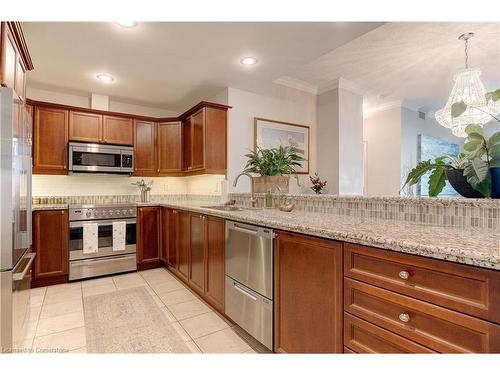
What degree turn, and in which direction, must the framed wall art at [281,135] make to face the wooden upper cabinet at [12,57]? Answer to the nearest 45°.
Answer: approximately 90° to its right

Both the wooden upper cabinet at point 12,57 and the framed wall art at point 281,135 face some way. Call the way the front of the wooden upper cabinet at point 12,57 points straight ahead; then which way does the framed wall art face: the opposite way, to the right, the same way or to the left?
to the right

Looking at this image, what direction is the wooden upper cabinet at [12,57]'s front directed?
to the viewer's right

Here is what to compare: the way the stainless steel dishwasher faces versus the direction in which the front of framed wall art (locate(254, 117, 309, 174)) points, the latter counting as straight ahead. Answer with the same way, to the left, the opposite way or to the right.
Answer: to the right

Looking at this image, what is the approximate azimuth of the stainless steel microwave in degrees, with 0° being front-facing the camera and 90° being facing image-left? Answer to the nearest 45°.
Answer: approximately 0°

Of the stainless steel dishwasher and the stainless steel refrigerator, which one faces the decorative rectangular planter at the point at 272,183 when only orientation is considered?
the stainless steel refrigerator

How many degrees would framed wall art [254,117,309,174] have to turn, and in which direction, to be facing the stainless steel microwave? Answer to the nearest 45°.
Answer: approximately 135° to its right

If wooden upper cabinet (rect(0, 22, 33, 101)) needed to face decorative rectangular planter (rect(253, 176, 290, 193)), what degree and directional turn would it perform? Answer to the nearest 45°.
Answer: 0° — it already faces it

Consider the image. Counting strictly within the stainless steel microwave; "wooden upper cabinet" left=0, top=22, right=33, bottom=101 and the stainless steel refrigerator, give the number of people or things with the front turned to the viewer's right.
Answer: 2

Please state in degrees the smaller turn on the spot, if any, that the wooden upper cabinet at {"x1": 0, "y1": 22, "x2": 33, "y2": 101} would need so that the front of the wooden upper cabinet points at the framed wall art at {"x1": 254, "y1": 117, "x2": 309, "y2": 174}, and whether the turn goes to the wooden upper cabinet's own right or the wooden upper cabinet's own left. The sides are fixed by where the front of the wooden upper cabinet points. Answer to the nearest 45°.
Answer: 0° — it already faces it

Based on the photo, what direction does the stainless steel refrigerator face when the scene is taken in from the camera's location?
facing to the right of the viewer

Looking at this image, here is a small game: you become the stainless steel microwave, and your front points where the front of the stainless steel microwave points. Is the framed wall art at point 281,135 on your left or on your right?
on your left
